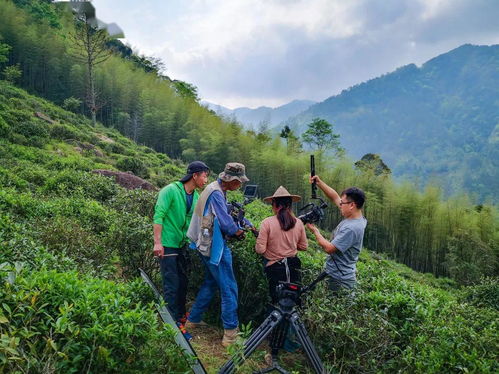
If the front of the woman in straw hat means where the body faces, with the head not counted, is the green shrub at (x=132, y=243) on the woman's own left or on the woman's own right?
on the woman's own left

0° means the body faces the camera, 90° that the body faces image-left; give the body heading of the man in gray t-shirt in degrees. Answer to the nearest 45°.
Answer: approximately 90°

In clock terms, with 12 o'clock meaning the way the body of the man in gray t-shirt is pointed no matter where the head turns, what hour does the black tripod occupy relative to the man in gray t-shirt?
The black tripod is roughly at 10 o'clock from the man in gray t-shirt.

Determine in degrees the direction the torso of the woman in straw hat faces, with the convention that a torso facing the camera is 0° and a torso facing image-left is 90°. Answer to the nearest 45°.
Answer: approximately 180°

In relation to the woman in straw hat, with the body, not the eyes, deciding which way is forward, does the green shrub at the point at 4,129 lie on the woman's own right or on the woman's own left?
on the woman's own left

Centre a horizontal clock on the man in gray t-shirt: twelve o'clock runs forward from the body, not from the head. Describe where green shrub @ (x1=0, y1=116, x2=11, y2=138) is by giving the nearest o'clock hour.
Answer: The green shrub is roughly at 1 o'clock from the man in gray t-shirt.

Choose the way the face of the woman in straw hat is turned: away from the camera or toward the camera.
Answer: away from the camera

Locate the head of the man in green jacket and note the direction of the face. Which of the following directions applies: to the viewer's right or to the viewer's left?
to the viewer's right

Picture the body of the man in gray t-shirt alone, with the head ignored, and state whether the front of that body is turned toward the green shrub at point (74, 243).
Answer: yes

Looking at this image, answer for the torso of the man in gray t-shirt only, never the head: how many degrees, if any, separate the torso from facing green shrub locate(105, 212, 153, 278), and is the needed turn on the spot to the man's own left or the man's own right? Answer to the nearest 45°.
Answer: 0° — they already face it
